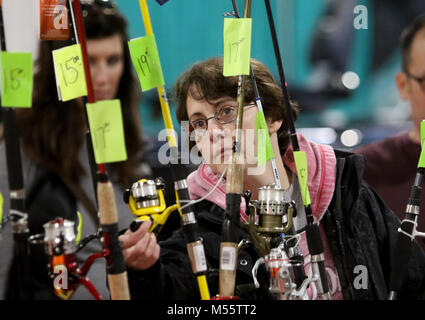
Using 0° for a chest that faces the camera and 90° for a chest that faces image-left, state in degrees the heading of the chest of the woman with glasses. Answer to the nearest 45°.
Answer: approximately 45°

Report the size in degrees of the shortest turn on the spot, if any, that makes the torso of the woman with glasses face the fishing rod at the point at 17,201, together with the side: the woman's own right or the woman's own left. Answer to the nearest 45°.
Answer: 0° — they already face it
